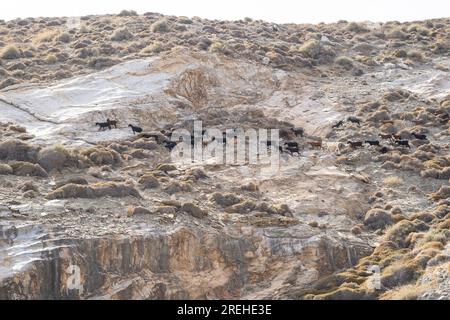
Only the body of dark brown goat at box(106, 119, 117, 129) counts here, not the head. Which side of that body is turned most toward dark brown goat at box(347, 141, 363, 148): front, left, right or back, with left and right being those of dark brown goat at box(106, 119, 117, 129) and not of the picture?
back

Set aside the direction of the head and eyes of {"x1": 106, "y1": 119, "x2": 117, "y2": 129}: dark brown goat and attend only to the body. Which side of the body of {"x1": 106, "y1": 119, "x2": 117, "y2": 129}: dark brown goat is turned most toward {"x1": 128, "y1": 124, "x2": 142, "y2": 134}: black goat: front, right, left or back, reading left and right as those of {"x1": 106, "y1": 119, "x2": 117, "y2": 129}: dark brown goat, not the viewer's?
back

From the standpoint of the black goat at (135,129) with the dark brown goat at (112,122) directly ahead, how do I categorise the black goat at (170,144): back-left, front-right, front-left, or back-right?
back-left

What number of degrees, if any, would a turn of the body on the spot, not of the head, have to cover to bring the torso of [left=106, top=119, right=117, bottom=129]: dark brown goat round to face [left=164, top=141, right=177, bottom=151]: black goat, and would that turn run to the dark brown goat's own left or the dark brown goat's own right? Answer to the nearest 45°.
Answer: approximately 135° to the dark brown goat's own left

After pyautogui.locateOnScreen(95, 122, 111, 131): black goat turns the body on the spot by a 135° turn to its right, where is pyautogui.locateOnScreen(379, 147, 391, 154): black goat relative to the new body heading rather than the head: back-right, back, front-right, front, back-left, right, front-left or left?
front-right

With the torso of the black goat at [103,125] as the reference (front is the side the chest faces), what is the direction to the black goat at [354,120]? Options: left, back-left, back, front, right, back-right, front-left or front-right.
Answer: back

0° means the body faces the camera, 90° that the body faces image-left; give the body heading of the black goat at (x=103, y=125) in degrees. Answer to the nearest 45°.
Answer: approximately 90°

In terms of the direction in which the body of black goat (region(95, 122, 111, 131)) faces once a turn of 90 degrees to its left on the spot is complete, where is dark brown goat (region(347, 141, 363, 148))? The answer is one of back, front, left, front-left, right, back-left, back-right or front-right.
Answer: left

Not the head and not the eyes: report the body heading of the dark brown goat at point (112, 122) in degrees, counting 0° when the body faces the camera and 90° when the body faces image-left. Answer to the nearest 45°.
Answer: approximately 90°

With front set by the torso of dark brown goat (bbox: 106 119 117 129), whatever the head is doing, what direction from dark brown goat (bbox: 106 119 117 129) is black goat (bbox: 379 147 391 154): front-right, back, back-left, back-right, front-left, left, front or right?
back

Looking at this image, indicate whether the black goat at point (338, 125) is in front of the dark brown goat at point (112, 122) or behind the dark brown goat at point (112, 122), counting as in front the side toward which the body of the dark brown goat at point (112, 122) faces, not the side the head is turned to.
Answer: behind
